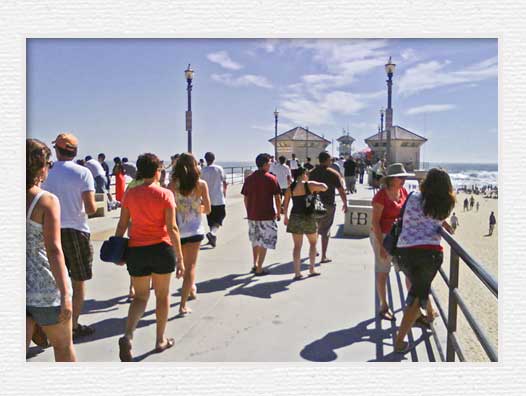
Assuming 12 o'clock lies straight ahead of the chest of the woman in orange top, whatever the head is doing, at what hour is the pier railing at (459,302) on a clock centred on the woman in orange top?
The pier railing is roughly at 4 o'clock from the woman in orange top.

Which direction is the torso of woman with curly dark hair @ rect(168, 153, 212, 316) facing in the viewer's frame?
away from the camera

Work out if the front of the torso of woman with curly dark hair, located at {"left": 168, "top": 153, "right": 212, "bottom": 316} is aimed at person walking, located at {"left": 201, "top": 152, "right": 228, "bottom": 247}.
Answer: yes

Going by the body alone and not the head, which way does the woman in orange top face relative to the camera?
away from the camera

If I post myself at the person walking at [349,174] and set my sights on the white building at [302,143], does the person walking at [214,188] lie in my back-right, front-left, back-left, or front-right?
back-left

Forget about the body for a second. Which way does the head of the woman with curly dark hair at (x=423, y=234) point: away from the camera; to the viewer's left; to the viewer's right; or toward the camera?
away from the camera

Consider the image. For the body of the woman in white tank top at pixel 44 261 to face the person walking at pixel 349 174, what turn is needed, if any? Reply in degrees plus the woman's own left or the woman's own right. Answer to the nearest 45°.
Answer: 0° — they already face them

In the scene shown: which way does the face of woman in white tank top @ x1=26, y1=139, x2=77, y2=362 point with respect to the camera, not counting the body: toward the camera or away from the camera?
away from the camera
